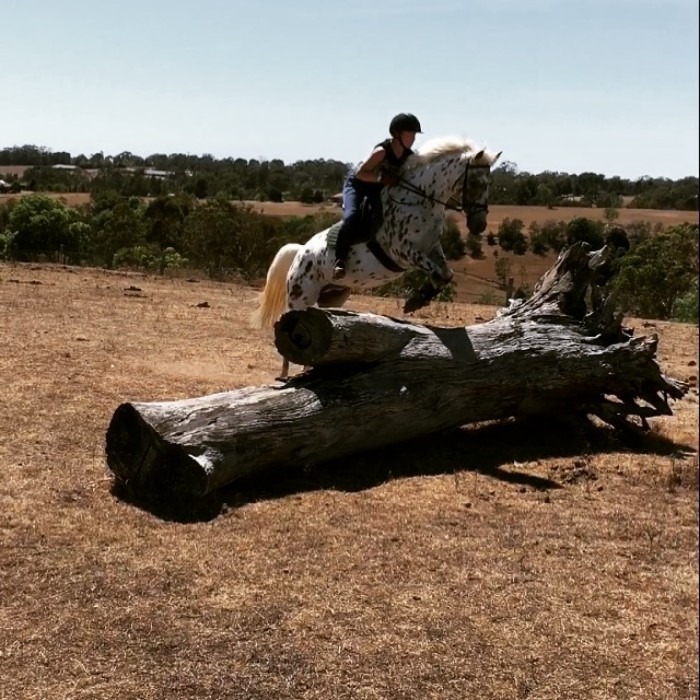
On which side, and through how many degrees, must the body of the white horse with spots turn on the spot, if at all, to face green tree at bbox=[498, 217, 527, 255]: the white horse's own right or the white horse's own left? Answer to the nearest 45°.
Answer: approximately 90° to the white horse's own left

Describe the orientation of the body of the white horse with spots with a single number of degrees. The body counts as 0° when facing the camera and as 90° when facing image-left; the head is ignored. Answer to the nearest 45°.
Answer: approximately 270°

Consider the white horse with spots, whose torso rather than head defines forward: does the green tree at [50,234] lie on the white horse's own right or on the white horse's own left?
on the white horse's own left
